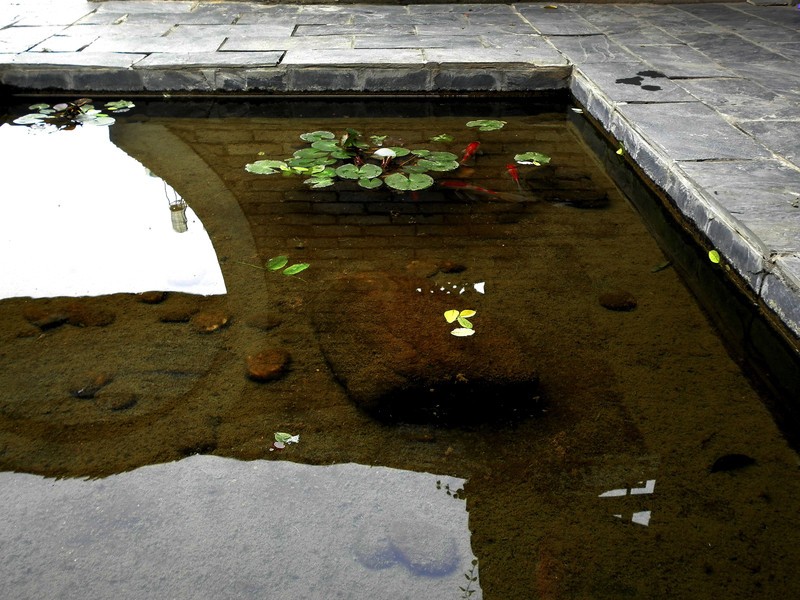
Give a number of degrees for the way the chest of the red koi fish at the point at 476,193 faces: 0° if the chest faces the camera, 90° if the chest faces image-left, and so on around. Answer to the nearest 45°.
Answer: approximately 90°

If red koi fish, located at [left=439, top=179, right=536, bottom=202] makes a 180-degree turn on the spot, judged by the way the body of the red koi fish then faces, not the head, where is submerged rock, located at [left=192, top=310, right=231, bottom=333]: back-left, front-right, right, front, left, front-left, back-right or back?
back-right

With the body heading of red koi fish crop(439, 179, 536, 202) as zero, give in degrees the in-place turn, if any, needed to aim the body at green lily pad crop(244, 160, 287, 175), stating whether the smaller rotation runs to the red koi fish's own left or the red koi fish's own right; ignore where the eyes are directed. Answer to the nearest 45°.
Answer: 0° — it already faces it

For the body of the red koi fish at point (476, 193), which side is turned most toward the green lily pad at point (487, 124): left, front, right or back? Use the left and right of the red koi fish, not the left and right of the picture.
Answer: right

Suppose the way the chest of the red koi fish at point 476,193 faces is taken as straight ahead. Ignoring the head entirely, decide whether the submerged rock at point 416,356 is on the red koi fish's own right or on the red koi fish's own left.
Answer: on the red koi fish's own left

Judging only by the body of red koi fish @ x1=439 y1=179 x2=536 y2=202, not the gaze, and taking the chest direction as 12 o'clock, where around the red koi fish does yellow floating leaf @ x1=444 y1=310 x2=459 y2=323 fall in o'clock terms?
The yellow floating leaf is roughly at 9 o'clock from the red koi fish.

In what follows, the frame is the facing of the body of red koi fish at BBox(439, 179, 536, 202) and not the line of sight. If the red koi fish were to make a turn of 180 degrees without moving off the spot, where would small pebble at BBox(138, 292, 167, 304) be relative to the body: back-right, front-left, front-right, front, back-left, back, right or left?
back-right

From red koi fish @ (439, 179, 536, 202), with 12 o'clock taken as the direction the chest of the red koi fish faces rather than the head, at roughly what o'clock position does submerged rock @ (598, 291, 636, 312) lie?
The submerged rock is roughly at 8 o'clock from the red koi fish.

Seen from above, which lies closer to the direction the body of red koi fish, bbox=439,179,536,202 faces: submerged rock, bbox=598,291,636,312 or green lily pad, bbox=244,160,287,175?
the green lily pad
